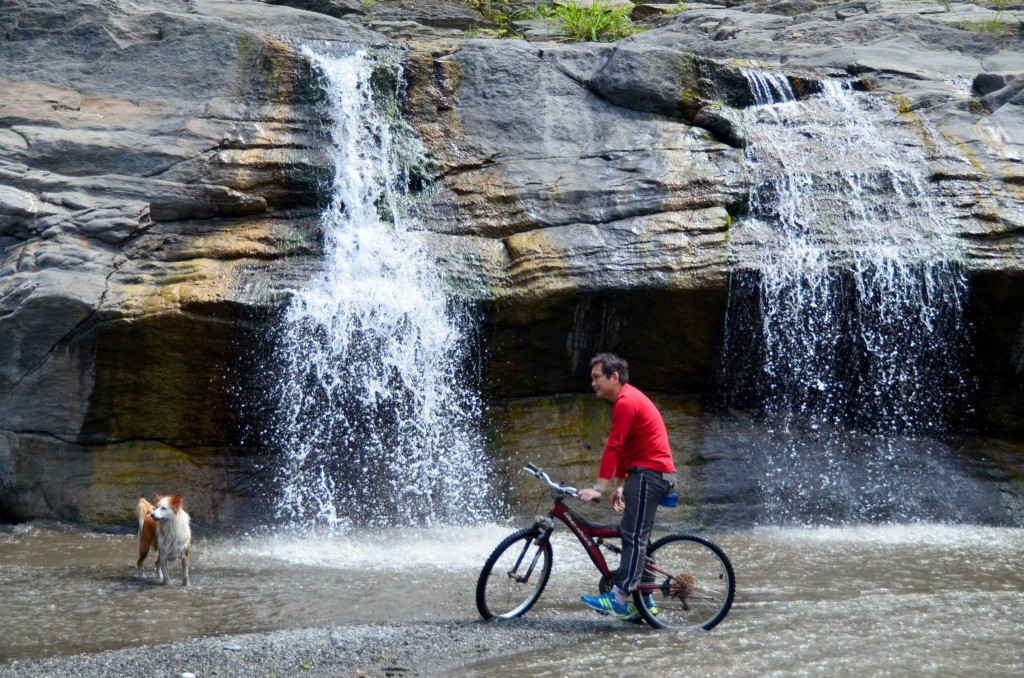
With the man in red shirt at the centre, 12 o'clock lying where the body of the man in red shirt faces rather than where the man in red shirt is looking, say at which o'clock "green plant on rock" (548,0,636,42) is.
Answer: The green plant on rock is roughly at 3 o'clock from the man in red shirt.

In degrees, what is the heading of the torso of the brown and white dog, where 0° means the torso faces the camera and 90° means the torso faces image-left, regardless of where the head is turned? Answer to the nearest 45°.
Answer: approximately 315°

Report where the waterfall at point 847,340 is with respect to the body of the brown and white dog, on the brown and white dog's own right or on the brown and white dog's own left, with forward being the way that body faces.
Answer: on the brown and white dog's own left

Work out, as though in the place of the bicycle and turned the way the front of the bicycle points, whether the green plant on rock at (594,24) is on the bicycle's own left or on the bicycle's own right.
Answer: on the bicycle's own right

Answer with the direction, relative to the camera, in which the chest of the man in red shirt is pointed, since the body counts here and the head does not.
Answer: to the viewer's left

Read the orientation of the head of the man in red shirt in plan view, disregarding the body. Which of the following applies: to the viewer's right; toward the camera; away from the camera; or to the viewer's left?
to the viewer's left

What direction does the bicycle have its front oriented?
to the viewer's left

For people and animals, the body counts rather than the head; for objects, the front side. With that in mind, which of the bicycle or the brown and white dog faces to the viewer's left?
the bicycle
